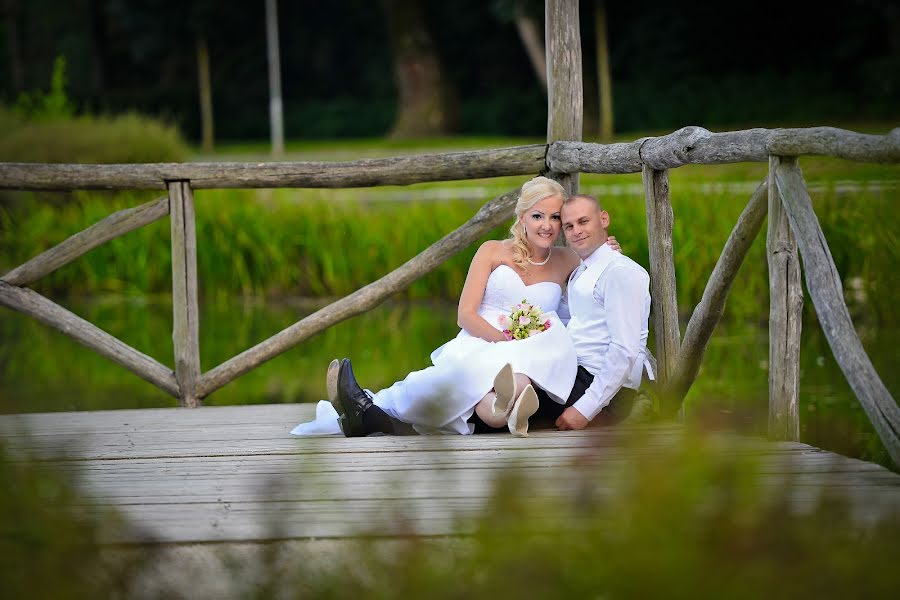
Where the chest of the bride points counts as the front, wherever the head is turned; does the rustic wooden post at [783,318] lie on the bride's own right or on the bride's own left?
on the bride's own left

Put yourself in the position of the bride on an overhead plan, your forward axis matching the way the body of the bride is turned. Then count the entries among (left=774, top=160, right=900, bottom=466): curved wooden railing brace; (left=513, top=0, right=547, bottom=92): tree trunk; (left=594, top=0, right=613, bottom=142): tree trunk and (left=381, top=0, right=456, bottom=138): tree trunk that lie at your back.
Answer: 3

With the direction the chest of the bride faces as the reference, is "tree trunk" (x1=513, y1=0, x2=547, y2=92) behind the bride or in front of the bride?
behind

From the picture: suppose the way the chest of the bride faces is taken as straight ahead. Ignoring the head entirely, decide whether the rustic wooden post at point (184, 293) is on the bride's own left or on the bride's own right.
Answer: on the bride's own right

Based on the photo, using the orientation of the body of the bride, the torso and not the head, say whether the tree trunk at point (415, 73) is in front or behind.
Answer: behind

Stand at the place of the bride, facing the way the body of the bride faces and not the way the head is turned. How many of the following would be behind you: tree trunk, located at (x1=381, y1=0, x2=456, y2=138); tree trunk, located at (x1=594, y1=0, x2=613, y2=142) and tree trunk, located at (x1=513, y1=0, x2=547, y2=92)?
3

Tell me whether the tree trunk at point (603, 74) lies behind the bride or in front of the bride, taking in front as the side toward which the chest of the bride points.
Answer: behind

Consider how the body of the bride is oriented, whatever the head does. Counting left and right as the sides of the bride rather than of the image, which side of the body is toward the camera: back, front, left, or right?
front
